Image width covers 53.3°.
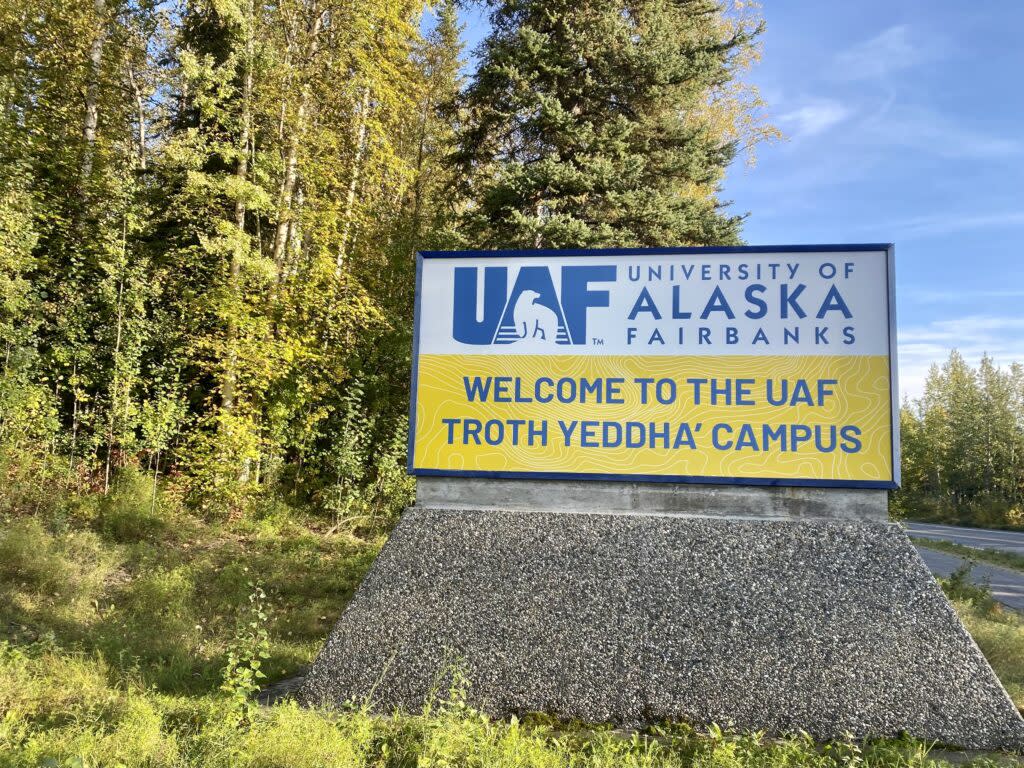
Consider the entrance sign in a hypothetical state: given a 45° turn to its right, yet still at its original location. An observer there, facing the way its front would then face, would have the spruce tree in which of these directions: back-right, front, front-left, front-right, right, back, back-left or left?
back-right

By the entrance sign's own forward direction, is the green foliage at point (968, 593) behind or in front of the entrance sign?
behind

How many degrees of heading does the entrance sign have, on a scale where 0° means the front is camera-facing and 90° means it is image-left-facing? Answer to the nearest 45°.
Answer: approximately 0°
